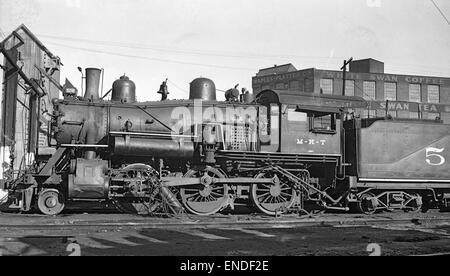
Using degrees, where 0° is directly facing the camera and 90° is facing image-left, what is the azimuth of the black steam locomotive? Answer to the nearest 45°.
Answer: approximately 90°
